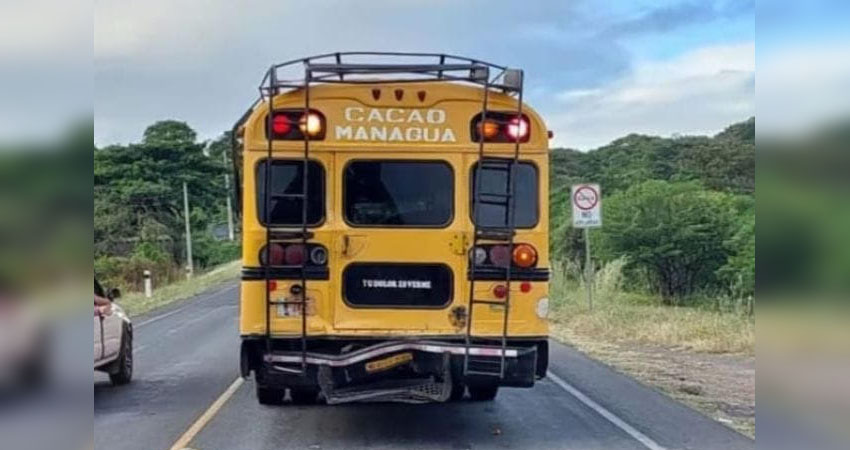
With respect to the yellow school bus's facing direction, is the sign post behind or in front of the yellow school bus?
in front

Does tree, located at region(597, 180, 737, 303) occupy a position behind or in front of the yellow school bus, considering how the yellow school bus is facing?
in front

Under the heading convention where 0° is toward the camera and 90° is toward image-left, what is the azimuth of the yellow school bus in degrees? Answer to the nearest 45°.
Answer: approximately 180°
